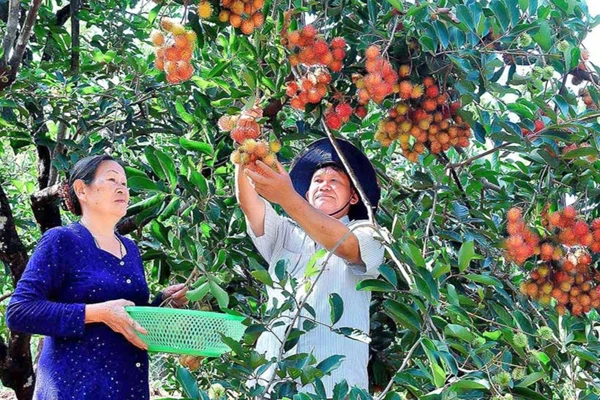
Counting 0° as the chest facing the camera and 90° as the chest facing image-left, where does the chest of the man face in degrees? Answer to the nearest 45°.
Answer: approximately 45°

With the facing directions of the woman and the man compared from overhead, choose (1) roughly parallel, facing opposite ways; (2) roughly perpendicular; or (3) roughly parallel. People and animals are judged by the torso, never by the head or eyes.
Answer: roughly perpendicular

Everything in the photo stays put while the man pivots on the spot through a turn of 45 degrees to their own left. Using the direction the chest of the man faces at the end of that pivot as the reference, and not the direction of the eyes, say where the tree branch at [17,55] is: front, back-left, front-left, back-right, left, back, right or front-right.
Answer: back-right

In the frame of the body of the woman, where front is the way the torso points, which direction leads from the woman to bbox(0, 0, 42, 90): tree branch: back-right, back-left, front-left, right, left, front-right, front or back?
back-left

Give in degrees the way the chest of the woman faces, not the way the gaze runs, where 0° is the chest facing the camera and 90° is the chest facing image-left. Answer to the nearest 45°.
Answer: approximately 315°

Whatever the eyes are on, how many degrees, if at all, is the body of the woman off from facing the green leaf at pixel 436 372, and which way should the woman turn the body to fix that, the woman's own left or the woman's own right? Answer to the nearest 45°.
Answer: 0° — they already face it

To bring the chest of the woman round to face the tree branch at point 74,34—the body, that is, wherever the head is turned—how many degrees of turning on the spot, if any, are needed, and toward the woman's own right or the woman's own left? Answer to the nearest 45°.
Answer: approximately 135° to the woman's own left

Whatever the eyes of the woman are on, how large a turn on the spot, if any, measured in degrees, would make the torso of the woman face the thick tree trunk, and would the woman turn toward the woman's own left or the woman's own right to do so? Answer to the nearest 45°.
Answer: approximately 135° to the woman's own left

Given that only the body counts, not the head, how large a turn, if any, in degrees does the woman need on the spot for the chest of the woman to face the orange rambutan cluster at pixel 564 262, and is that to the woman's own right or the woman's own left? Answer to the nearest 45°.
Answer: approximately 45° to the woman's own left

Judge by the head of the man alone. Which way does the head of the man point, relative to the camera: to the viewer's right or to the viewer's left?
to the viewer's left
